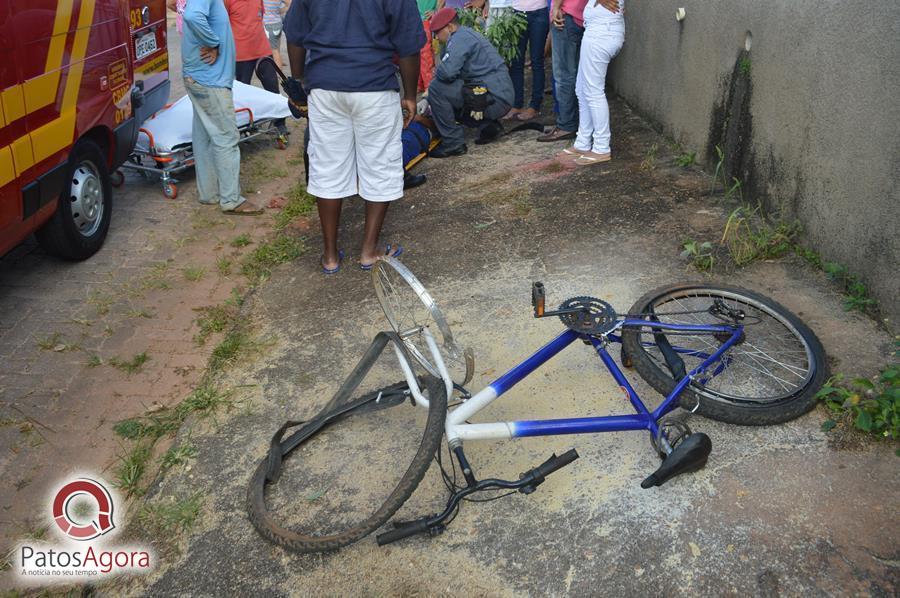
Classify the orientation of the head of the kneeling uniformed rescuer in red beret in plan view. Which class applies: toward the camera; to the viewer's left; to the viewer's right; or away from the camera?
to the viewer's left

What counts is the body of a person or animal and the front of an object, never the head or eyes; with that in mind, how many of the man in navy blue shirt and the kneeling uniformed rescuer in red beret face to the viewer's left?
1

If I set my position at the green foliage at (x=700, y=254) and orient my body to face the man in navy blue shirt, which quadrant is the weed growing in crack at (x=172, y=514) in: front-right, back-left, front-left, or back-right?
front-left

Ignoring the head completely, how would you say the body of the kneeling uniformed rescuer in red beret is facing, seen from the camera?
to the viewer's left

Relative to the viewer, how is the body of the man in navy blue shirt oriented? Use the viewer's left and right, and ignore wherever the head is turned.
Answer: facing away from the viewer

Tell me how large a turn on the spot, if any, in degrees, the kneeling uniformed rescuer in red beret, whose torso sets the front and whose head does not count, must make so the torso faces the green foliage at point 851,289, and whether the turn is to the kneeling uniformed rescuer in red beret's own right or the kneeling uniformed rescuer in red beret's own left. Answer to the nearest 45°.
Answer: approximately 135° to the kneeling uniformed rescuer in red beret's own left

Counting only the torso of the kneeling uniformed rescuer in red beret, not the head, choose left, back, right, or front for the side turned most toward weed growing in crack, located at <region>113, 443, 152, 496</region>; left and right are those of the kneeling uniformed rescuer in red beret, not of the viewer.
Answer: left

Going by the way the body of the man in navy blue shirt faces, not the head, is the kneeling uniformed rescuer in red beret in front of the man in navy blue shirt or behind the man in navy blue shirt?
in front

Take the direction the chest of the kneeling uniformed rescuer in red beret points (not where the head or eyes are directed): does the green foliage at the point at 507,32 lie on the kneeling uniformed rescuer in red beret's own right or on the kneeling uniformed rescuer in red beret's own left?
on the kneeling uniformed rescuer in red beret's own right

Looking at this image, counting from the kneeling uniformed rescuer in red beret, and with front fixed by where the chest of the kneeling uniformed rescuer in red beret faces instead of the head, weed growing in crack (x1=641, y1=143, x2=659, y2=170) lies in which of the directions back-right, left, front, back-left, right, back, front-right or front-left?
back-left

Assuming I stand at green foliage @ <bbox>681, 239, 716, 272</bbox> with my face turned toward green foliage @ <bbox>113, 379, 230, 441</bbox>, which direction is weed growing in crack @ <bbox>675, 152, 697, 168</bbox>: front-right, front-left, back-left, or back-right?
back-right

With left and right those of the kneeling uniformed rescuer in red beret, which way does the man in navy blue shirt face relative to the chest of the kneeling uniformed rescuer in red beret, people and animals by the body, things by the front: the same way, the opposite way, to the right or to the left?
to the right

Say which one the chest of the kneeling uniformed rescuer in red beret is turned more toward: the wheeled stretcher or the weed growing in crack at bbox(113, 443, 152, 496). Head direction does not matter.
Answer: the wheeled stretcher

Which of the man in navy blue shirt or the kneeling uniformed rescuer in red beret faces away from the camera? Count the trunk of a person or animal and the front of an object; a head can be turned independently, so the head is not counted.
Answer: the man in navy blue shirt

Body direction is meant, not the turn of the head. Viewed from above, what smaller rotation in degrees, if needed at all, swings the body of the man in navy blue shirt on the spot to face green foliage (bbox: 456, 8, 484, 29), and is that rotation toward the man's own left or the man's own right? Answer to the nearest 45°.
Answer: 0° — they already face it

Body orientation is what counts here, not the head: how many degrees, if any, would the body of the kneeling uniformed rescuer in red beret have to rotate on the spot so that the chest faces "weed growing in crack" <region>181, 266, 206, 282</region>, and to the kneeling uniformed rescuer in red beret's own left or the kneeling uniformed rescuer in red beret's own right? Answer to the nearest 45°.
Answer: approximately 45° to the kneeling uniformed rescuer in red beret's own left
